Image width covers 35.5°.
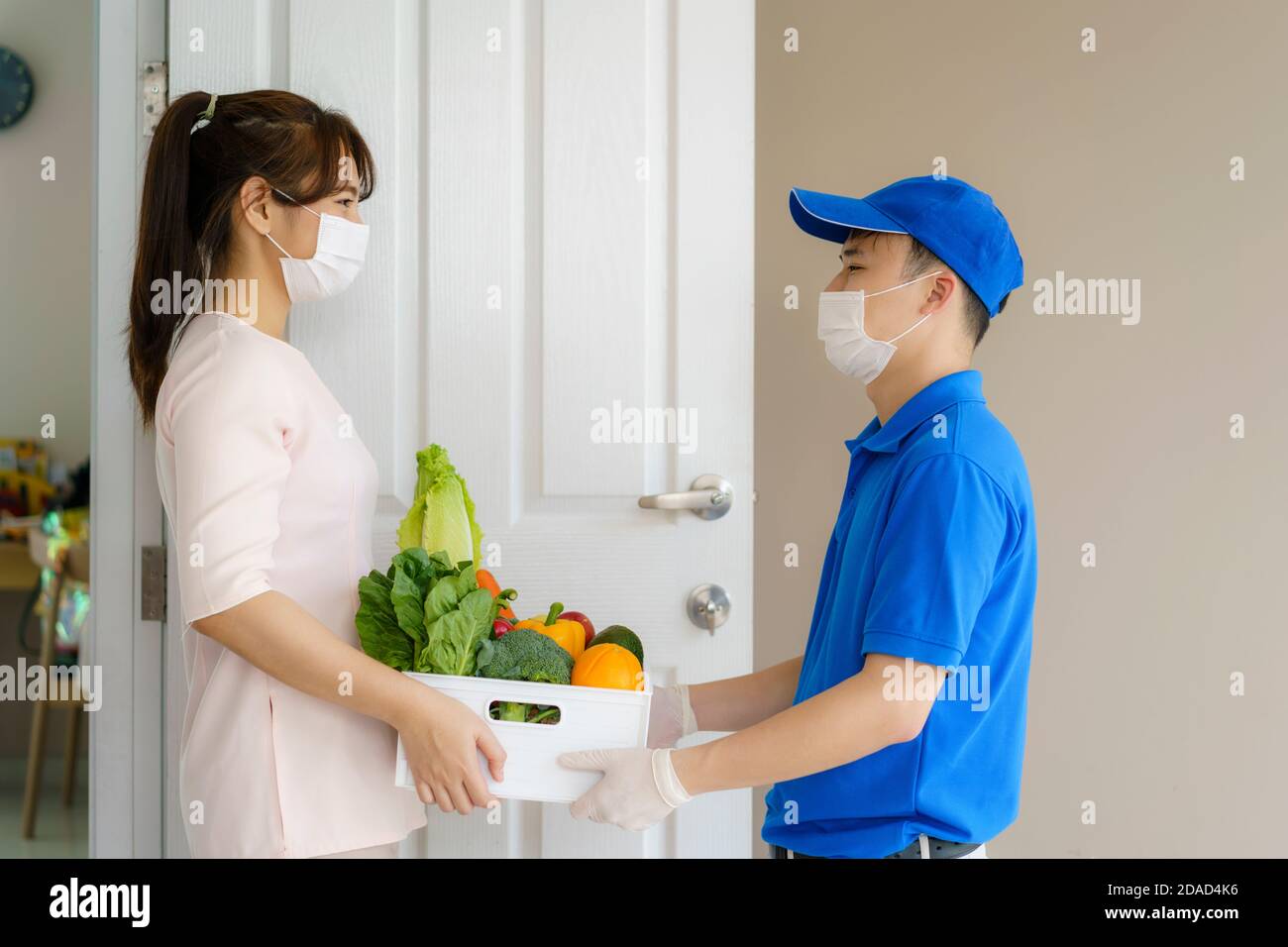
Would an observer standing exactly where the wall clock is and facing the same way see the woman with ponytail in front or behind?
in front

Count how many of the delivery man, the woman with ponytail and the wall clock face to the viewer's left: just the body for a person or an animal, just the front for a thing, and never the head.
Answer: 1

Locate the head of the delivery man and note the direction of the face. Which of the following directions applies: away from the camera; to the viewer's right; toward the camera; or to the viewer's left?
to the viewer's left

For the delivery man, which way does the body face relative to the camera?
to the viewer's left

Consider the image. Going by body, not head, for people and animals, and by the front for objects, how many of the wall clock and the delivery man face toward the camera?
1

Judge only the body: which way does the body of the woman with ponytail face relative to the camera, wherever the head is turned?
to the viewer's right

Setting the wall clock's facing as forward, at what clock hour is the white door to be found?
The white door is roughly at 10 o'clock from the wall clock.

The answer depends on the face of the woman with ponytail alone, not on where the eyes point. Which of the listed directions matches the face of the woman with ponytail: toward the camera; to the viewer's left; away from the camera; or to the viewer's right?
to the viewer's right

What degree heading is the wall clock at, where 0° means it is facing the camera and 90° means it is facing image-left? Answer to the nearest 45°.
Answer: approximately 0°
